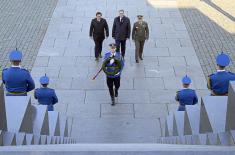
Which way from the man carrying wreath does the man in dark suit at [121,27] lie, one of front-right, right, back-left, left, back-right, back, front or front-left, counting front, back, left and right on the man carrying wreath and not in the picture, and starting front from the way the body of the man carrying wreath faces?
back

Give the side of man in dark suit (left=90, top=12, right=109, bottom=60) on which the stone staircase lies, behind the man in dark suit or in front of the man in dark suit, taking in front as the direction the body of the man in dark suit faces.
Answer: in front

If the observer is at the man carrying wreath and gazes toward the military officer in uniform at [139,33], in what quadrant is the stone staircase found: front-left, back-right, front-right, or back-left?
back-right

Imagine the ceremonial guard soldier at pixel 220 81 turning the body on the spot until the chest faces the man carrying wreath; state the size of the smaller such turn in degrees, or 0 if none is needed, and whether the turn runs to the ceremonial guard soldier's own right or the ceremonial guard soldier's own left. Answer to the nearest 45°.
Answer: approximately 45° to the ceremonial guard soldier's own left

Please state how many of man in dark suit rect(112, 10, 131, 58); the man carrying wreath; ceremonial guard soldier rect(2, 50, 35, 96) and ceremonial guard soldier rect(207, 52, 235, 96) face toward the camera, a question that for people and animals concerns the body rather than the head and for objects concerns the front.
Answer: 2

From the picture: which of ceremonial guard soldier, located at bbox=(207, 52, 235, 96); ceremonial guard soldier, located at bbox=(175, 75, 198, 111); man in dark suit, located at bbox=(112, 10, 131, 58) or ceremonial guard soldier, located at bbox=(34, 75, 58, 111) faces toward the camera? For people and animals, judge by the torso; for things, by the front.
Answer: the man in dark suit

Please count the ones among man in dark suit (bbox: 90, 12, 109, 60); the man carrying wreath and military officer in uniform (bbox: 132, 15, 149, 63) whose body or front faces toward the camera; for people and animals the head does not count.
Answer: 3

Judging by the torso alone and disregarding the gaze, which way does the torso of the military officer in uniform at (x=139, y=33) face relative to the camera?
toward the camera

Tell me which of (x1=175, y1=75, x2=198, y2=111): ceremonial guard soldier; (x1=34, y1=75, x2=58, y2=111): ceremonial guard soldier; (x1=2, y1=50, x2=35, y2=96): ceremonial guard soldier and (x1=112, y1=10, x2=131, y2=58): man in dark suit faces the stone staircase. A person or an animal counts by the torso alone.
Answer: the man in dark suit

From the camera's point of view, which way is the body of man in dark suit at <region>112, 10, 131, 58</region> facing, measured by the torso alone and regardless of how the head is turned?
toward the camera

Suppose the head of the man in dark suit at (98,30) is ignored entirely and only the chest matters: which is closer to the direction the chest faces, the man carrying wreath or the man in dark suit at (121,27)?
the man carrying wreath
